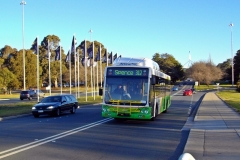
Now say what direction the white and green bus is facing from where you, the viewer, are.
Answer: facing the viewer
